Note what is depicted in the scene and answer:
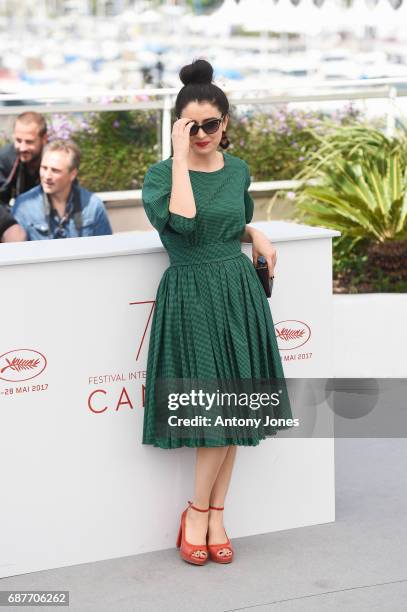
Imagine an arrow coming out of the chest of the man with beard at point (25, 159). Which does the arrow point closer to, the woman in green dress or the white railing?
the woman in green dress

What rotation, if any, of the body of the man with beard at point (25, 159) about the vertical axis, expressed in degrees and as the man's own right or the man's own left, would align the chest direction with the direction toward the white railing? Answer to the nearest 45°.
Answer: approximately 180°

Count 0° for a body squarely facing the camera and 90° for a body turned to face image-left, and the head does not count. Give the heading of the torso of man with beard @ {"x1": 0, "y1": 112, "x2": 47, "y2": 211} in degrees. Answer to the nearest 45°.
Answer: approximately 45°

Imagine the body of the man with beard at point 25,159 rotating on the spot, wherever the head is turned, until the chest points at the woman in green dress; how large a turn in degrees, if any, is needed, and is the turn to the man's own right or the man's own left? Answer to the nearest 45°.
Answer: approximately 45° to the man's own left
